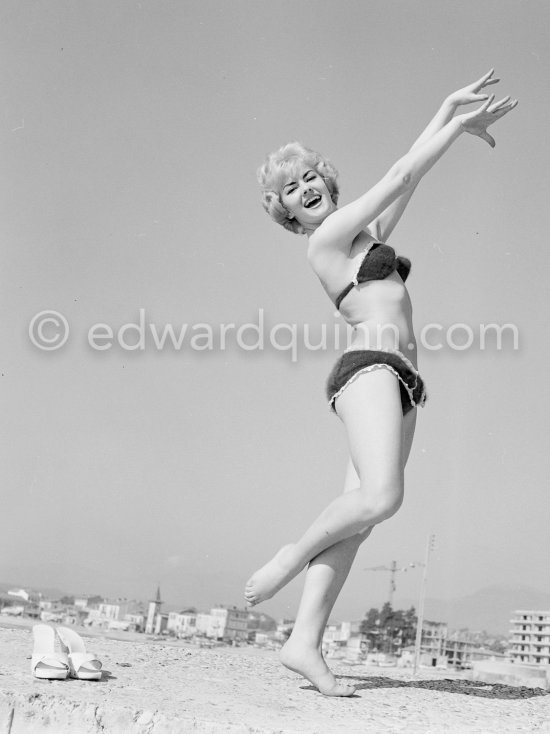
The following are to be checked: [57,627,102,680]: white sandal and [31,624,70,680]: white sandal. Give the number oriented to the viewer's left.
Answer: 0

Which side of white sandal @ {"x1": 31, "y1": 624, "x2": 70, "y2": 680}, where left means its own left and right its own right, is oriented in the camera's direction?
front

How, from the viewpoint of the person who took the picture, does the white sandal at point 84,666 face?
facing the viewer and to the right of the viewer
